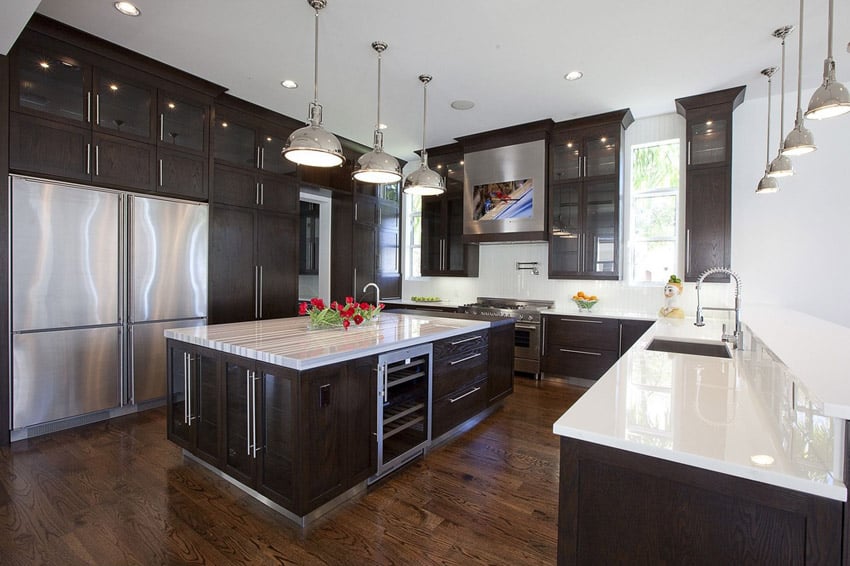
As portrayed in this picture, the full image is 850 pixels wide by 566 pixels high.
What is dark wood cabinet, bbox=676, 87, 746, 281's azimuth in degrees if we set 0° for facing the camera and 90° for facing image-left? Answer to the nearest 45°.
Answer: approximately 0°

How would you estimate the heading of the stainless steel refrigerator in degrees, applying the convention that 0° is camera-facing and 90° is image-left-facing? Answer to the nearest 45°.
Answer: approximately 315°

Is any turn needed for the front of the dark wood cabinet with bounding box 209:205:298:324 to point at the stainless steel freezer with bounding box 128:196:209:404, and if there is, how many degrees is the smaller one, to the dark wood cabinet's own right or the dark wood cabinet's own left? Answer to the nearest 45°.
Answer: approximately 90° to the dark wood cabinet's own right
